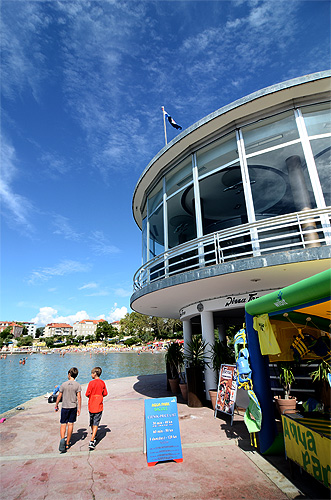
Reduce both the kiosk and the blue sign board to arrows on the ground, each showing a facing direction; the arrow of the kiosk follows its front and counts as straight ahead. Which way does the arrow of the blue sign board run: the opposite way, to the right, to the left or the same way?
to the left

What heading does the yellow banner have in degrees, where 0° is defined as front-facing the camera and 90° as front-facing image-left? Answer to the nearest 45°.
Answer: approximately 45°

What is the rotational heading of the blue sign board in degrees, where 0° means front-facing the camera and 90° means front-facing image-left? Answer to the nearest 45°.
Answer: approximately 0°

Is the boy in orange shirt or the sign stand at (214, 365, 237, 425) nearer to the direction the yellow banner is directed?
the boy in orange shirt

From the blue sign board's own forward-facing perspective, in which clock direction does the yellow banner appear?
The yellow banner is roughly at 10 o'clock from the blue sign board.

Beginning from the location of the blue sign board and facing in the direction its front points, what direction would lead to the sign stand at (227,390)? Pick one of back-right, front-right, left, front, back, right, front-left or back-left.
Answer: back-left

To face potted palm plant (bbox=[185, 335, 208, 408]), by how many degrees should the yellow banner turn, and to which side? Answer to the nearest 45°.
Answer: approximately 90° to its right

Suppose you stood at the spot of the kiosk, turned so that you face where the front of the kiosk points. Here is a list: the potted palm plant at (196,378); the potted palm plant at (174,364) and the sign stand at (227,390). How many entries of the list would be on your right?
3

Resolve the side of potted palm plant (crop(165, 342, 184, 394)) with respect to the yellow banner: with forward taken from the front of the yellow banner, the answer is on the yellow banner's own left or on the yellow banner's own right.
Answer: on the yellow banner's own right

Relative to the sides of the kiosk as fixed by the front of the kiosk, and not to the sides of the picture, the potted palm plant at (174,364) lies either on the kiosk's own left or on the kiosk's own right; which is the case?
on the kiosk's own right

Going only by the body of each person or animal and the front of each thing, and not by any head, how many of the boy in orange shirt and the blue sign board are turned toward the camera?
1

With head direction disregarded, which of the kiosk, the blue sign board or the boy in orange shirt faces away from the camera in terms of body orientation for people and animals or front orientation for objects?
the boy in orange shirt

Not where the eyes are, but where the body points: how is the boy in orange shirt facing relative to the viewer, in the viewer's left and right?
facing away from the viewer
